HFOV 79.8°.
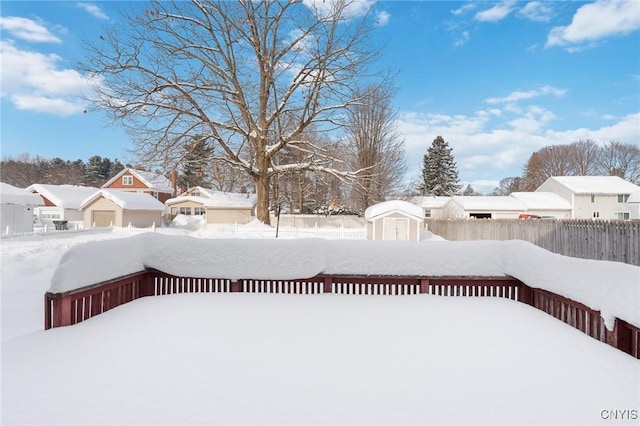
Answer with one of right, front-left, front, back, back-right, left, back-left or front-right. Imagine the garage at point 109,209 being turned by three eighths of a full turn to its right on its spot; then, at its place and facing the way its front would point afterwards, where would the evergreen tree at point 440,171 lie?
right

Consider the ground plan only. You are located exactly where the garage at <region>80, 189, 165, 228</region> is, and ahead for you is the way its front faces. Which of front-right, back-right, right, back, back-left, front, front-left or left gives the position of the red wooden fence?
front-left

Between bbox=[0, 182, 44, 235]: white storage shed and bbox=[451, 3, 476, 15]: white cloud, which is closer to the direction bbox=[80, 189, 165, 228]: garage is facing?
the white storage shed

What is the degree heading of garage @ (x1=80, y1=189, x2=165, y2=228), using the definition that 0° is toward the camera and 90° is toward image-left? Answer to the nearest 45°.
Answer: approximately 45°

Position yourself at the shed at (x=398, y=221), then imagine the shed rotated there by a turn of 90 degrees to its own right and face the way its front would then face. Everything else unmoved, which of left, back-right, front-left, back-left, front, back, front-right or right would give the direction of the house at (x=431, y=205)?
right

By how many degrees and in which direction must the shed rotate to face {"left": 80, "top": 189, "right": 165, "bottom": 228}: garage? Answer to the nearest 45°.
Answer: approximately 90° to its right

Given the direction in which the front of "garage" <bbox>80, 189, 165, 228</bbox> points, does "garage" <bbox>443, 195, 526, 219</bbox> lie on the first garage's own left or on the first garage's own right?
on the first garage's own left

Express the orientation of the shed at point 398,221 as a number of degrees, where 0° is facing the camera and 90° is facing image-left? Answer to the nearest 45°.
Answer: approximately 0°

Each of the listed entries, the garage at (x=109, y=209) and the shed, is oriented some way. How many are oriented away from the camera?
0
